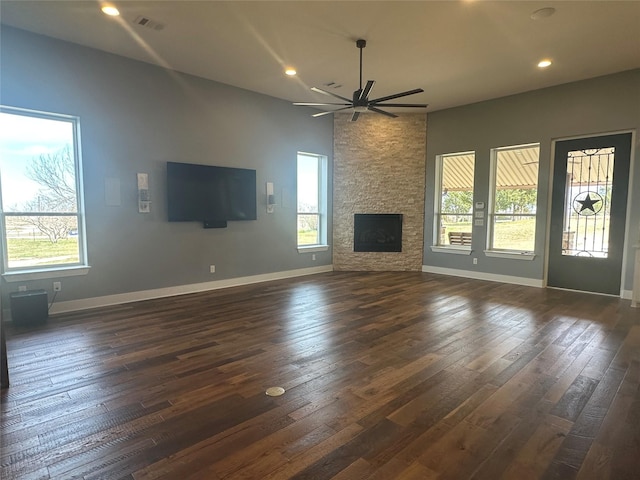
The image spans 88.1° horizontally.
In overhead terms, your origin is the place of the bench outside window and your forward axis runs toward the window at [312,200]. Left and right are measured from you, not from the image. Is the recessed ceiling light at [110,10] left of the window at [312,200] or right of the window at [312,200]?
left

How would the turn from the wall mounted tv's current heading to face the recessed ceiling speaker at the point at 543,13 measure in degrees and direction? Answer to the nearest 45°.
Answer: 0° — it already faces it

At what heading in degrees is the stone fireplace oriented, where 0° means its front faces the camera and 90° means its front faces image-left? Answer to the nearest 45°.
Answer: approximately 0°

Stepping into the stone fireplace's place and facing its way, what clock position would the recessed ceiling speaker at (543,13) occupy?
The recessed ceiling speaker is roughly at 11 o'clock from the stone fireplace.

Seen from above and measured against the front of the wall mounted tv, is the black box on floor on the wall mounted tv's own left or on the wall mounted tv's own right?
on the wall mounted tv's own right

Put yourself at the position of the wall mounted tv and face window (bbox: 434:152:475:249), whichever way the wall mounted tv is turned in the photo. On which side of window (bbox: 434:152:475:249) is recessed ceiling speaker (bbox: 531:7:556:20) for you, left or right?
right

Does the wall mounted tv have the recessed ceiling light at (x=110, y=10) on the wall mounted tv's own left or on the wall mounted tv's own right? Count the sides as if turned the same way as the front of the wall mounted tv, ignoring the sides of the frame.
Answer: on the wall mounted tv's own right

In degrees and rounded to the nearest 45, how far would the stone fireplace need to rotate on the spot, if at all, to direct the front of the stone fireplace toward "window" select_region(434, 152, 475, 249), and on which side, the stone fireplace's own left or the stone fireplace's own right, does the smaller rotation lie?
approximately 90° to the stone fireplace's own left

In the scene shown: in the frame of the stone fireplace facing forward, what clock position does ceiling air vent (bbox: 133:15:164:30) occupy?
The ceiling air vent is roughly at 1 o'clock from the stone fireplace.

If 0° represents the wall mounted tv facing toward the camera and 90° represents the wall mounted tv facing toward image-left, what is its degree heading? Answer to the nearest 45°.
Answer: approximately 315°
